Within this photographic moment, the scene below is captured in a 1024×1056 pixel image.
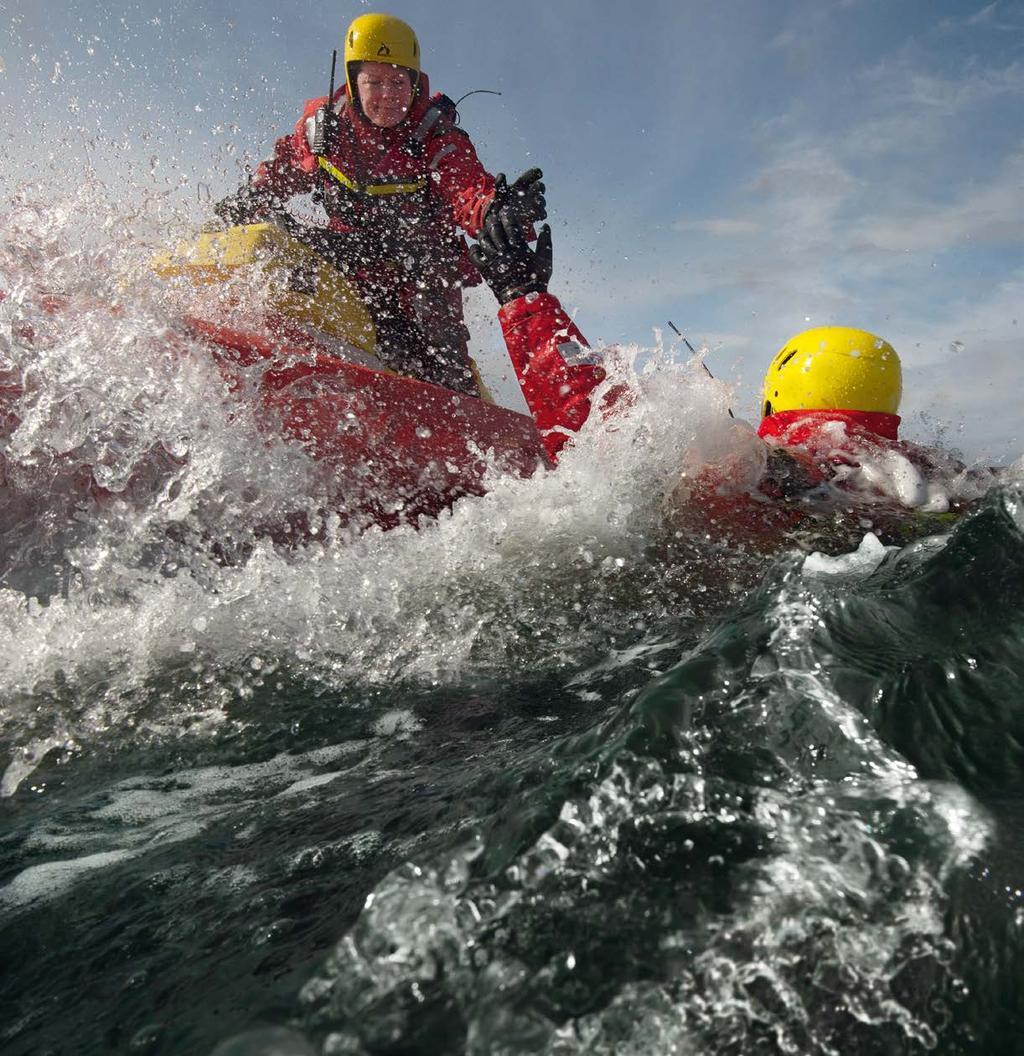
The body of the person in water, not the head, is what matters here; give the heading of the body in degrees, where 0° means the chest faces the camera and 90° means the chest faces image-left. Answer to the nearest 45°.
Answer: approximately 135°

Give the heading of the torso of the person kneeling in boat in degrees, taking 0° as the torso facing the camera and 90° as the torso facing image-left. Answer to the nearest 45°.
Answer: approximately 0°

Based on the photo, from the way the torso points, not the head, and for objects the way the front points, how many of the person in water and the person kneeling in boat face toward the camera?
1
